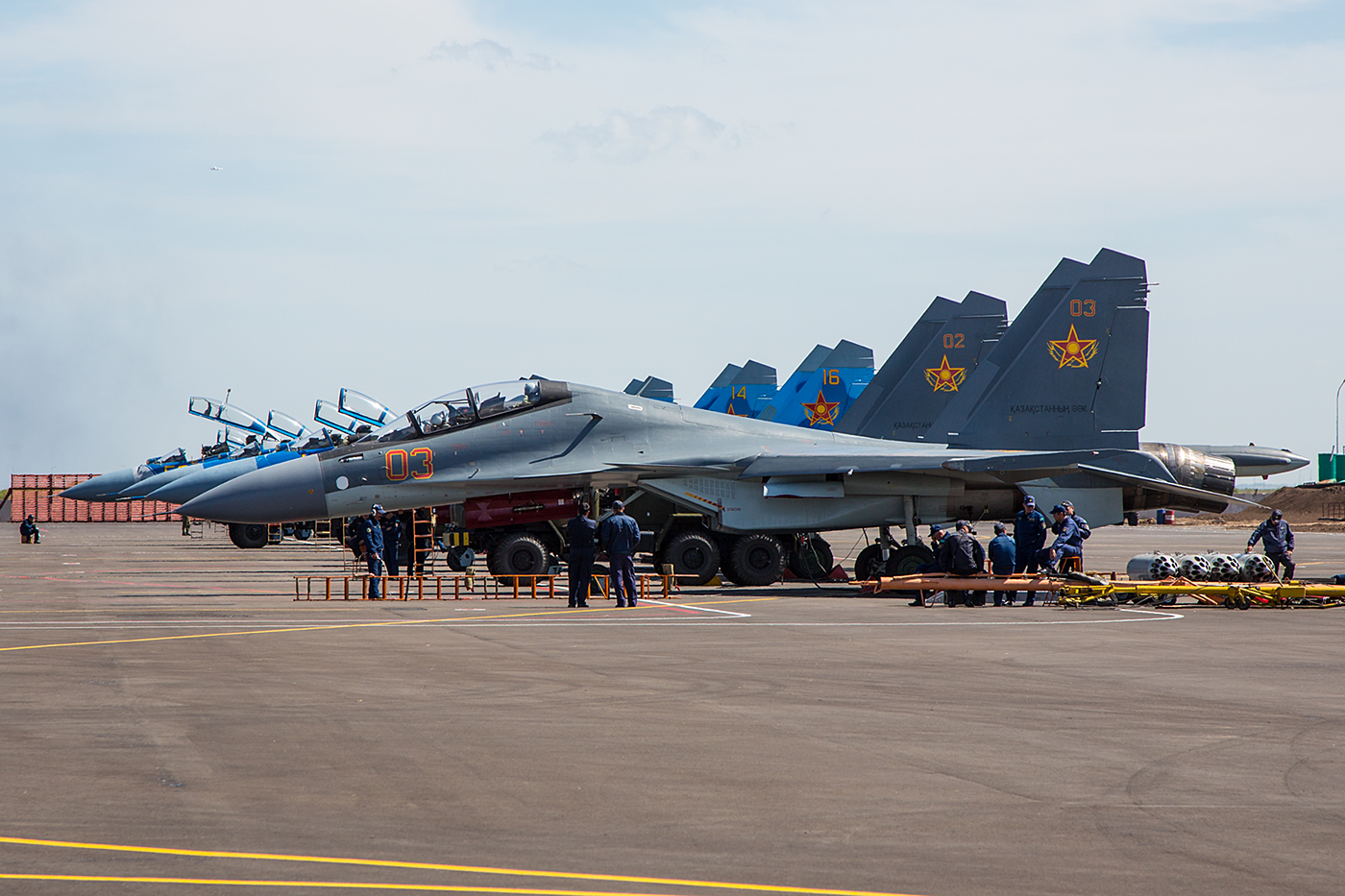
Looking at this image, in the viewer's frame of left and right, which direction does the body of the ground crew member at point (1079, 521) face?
facing to the left of the viewer

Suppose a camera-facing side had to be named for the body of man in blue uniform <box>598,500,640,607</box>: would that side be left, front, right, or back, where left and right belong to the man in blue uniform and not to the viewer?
back

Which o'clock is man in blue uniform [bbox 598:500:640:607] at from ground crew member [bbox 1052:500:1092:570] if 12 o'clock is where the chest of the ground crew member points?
The man in blue uniform is roughly at 11 o'clock from the ground crew member.

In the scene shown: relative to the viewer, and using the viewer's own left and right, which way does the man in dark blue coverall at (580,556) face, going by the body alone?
facing away from the viewer

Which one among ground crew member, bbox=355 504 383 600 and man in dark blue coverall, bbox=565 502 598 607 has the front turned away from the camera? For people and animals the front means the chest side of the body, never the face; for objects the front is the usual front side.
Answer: the man in dark blue coverall

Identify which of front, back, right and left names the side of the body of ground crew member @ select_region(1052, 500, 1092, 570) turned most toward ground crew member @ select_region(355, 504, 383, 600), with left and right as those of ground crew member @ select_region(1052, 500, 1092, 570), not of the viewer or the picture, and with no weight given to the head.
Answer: front

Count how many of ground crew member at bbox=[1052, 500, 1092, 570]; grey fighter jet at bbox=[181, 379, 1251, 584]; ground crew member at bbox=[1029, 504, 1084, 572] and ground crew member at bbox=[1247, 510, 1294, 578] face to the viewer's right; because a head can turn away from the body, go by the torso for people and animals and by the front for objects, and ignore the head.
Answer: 0

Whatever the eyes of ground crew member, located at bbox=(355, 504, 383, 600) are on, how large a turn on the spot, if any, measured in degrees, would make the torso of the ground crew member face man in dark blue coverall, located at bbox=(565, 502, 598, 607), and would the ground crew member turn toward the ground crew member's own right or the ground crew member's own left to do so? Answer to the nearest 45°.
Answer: approximately 45° to the ground crew member's own right

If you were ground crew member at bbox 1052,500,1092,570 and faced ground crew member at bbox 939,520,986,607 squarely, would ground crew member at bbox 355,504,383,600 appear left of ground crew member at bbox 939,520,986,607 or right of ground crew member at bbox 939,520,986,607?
right

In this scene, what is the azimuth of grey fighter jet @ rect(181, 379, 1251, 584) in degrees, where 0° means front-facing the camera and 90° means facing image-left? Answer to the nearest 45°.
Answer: approximately 90°

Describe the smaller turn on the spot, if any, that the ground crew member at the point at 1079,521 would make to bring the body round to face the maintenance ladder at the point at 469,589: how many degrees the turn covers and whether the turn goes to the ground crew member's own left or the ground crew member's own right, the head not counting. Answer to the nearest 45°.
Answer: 0° — they already face it

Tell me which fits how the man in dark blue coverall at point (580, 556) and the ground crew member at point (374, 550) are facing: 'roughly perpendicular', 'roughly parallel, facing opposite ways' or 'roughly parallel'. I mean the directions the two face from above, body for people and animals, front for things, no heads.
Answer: roughly perpendicular

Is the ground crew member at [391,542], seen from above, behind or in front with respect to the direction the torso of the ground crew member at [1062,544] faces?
in front
